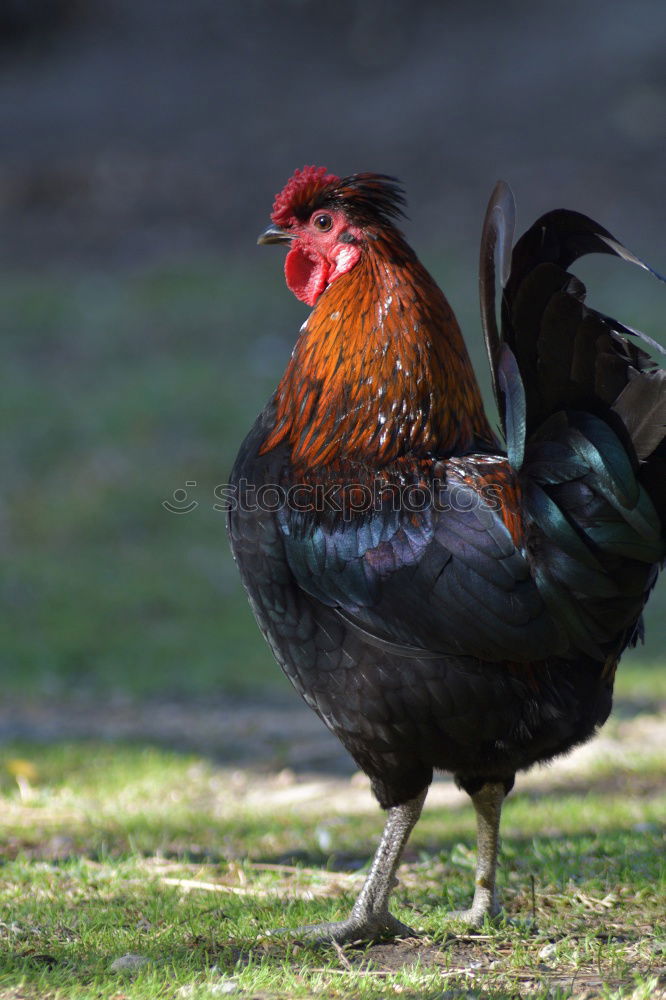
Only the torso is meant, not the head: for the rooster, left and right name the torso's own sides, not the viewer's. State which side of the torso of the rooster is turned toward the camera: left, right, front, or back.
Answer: left
